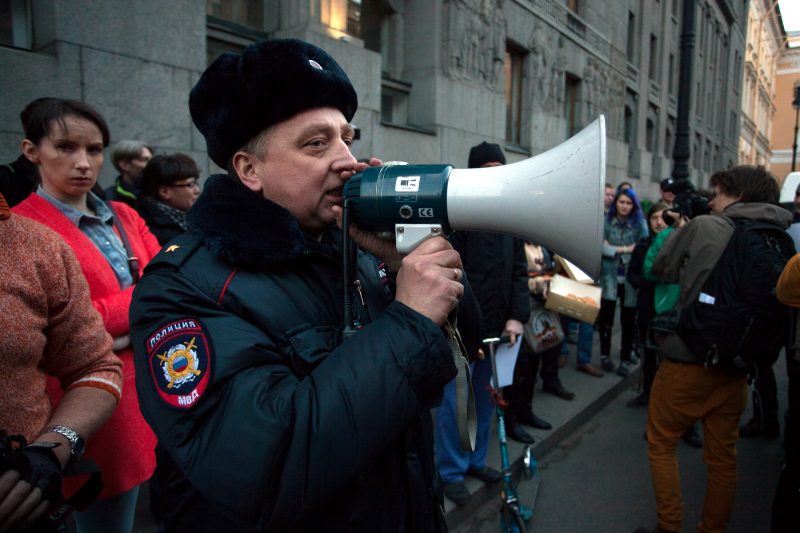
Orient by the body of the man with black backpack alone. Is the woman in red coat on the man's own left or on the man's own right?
on the man's own left

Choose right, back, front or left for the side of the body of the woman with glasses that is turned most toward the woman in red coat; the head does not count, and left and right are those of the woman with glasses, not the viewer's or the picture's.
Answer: right

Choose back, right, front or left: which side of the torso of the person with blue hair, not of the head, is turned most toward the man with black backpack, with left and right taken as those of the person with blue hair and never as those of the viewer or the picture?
front

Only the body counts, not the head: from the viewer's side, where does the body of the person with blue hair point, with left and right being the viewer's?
facing the viewer

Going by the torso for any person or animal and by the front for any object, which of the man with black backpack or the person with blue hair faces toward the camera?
the person with blue hair

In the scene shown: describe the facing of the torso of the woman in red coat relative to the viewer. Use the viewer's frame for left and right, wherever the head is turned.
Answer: facing the viewer and to the right of the viewer

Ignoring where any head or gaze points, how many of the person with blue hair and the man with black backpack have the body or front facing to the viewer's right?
0

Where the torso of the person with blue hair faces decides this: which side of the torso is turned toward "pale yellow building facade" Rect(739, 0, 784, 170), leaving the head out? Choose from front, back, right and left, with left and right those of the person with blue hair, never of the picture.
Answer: back

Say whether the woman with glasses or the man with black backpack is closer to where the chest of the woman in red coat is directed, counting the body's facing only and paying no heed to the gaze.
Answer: the man with black backpack

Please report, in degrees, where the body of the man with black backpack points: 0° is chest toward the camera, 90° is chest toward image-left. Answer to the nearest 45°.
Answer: approximately 135°

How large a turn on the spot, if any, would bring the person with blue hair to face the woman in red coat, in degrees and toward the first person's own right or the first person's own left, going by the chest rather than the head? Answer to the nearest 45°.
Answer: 0° — they already face them
